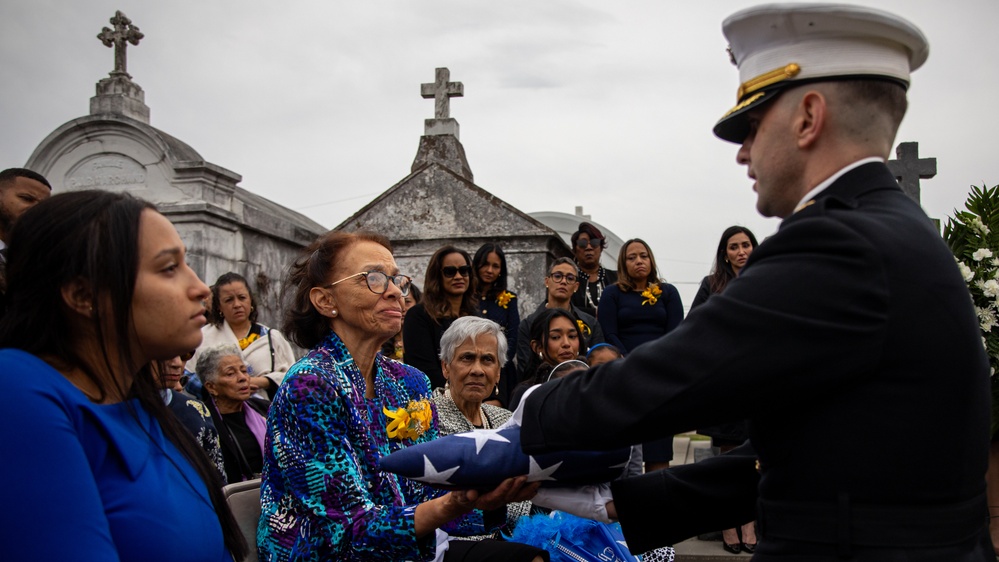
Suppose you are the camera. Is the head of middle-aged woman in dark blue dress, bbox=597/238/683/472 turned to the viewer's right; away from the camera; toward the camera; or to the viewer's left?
toward the camera

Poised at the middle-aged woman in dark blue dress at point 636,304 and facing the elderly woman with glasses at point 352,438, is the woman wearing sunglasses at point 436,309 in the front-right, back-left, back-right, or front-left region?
front-right

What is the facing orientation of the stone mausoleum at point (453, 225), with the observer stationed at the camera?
facing the viewer

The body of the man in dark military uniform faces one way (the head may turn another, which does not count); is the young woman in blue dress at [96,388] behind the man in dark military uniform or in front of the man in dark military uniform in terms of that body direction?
in front

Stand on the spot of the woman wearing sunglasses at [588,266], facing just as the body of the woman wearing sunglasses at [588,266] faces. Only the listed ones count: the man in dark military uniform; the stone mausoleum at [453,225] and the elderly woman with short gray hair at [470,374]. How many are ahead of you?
2

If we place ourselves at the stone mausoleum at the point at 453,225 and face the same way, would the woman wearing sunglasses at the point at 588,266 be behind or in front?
in front

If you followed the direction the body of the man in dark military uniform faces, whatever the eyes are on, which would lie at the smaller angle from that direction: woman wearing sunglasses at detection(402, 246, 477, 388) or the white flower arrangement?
the woman wearing sunglasses

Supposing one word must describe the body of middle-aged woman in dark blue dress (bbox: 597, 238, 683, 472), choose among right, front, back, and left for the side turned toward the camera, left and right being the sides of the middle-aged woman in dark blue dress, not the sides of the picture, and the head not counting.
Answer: front

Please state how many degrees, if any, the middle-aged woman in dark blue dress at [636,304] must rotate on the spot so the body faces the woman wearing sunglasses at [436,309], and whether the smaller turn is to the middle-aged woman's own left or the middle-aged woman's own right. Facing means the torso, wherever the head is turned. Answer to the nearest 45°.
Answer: approximately 45° to the middle-aged woman's own right

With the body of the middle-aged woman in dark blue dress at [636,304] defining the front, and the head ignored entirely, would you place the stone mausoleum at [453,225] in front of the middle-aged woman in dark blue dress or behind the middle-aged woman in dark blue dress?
behind

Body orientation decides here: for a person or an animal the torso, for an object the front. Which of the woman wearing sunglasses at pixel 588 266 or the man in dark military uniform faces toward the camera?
the woman wearing sunglasses

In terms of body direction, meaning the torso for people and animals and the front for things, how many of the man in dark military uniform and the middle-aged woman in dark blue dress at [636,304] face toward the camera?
1

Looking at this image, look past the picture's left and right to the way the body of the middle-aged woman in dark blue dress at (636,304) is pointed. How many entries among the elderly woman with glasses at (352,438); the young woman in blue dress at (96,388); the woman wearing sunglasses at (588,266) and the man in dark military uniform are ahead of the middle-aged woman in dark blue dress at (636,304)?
3

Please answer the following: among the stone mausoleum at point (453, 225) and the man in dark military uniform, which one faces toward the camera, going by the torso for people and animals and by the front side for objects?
the stone mausoleum

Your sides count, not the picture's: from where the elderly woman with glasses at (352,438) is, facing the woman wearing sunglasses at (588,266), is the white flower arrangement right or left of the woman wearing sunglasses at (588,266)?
right

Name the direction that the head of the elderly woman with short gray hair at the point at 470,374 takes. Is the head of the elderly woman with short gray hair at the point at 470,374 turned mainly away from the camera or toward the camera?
toward the camera

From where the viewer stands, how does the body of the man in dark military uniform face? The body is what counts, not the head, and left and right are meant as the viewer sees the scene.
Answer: facing to the left of the viewer

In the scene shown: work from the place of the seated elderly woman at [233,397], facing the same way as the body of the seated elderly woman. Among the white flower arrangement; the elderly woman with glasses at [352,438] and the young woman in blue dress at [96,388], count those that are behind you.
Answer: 0

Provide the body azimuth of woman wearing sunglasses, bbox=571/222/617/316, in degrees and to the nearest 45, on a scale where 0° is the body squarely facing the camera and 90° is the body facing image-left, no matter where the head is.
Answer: approximately 0°
